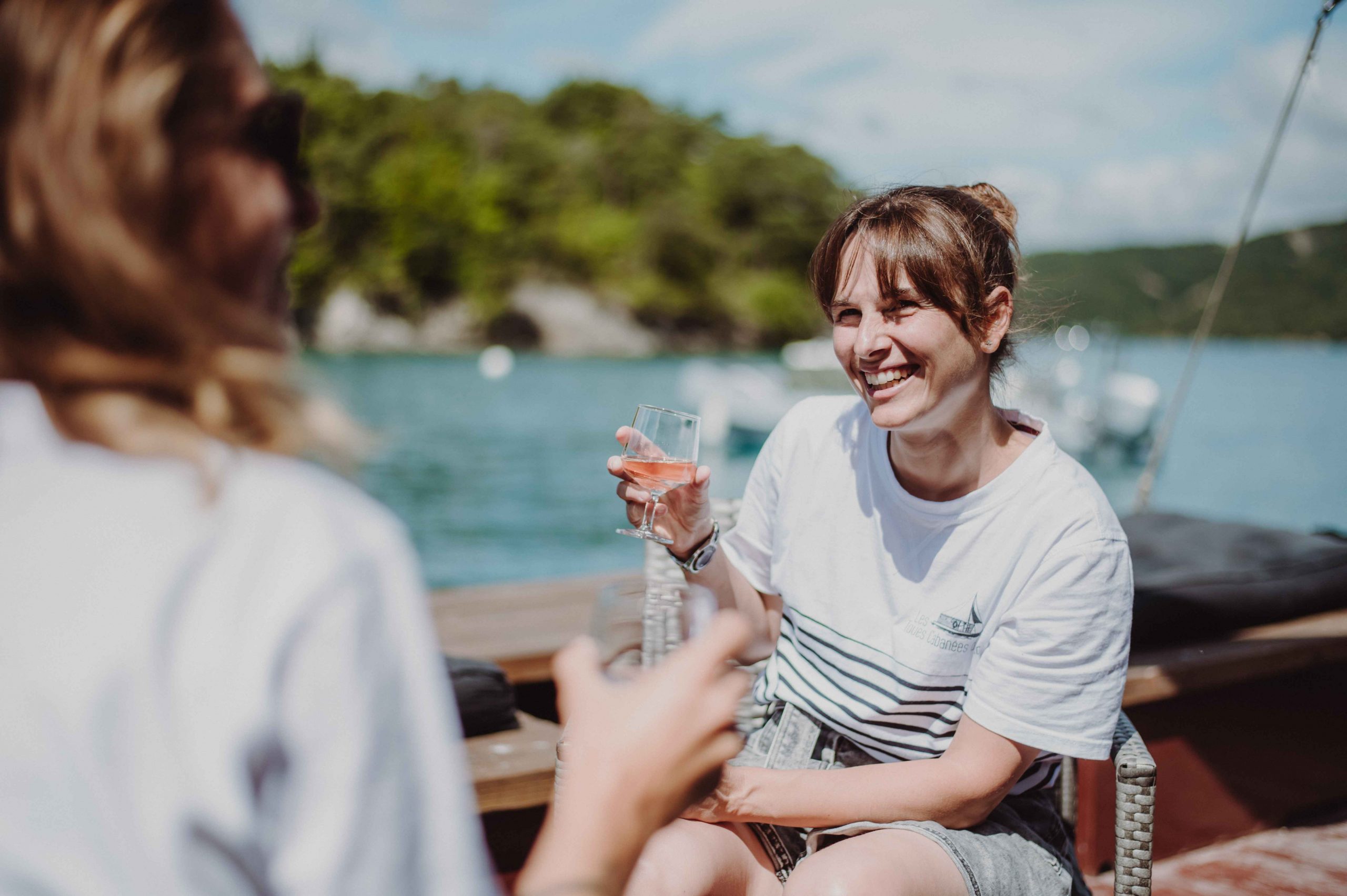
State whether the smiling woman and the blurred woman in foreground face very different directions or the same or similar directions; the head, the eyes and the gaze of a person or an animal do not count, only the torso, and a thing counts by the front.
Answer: very different directions

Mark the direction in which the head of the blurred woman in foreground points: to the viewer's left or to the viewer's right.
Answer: to the viewer's right

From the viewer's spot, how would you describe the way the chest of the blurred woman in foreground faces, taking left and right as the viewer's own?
facing away from the viewer and to the right of the viewer

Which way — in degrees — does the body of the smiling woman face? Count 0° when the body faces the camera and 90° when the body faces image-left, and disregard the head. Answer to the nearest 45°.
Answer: approximately 45°
